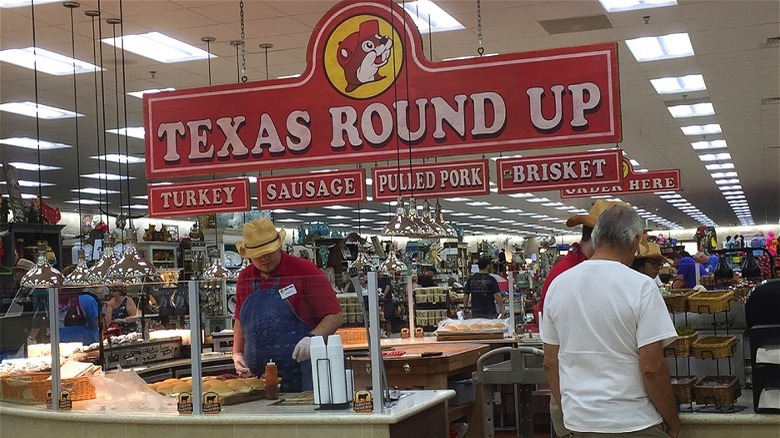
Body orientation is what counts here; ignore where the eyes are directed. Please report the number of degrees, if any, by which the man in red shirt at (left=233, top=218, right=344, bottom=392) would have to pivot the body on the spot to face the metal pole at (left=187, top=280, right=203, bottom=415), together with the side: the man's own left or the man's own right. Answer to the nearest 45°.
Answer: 0° — they already face it

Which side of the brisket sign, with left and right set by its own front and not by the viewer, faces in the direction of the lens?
front

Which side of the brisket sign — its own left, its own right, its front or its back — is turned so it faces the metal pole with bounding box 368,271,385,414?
front

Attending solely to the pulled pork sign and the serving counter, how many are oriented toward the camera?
2

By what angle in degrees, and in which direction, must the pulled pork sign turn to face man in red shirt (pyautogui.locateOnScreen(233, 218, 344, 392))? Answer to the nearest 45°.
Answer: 0° — it already faces them

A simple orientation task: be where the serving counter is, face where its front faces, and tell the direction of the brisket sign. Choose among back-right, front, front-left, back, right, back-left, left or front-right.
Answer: back-left

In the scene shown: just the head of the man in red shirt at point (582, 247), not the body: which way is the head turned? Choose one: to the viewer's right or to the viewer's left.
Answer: to the viewer's left

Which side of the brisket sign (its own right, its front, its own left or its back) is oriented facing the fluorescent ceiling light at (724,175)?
back

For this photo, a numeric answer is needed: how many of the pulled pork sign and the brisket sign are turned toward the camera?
2

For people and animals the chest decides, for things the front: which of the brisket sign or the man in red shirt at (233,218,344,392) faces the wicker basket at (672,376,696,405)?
the brisket sign

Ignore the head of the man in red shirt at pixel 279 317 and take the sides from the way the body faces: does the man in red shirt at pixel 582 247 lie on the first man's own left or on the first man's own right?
on the first man's own left

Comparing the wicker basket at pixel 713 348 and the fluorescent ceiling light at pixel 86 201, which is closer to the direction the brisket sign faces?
the wicker basket

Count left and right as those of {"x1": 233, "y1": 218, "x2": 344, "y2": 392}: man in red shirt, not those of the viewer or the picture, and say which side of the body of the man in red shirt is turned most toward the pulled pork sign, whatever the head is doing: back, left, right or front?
back
